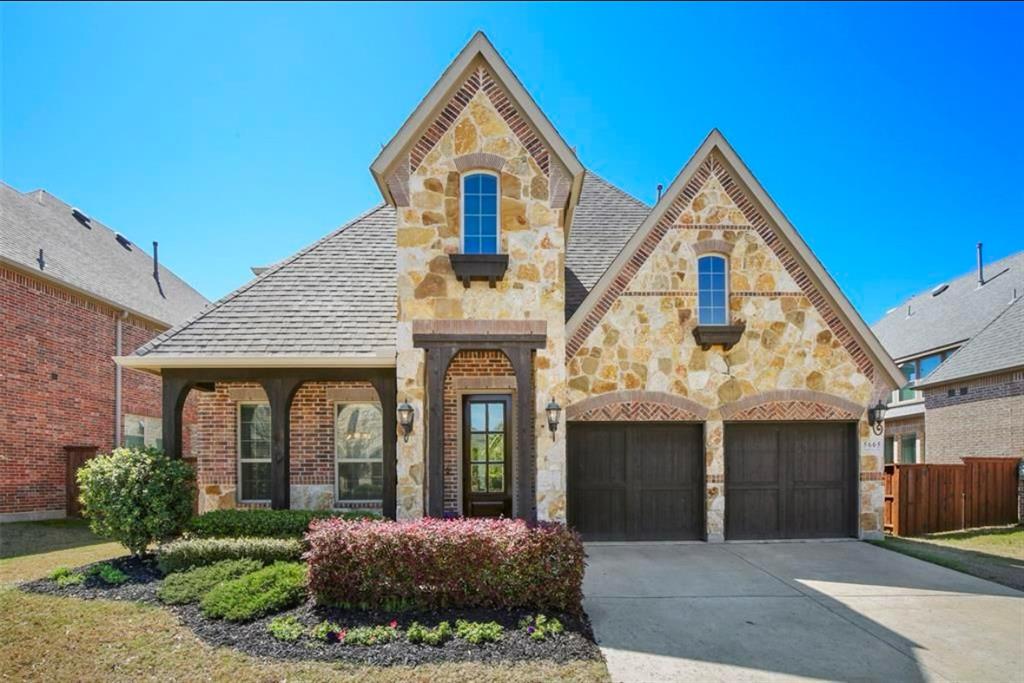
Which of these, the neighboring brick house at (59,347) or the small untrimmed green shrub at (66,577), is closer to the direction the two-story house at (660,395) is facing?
the small untrimmed green shrub

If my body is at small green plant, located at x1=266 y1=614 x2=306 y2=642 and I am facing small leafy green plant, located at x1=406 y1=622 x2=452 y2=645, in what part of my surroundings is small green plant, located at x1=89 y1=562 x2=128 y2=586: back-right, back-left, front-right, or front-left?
back-left

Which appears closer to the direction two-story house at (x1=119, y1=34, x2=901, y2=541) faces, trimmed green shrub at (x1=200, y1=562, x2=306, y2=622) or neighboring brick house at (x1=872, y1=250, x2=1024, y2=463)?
the trimmed green shrub

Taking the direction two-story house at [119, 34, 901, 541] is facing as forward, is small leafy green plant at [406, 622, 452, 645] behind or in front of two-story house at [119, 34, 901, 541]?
in front

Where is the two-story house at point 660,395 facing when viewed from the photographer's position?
facing the viewer

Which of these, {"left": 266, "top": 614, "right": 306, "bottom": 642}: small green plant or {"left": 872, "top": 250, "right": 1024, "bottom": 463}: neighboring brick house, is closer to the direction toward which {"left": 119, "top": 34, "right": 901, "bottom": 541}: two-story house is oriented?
the small green plant
